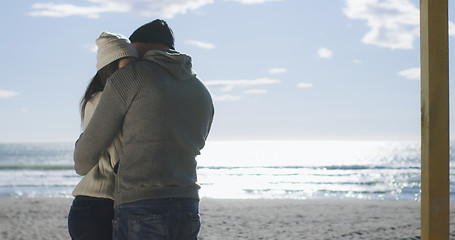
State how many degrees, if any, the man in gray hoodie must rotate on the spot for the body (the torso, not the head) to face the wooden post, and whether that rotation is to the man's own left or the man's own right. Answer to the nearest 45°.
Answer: approximately 135° to the man's own right

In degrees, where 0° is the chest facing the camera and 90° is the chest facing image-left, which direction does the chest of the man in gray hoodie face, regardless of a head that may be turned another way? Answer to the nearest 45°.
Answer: approximately 135°

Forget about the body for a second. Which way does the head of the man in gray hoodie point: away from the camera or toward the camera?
away from the camera
